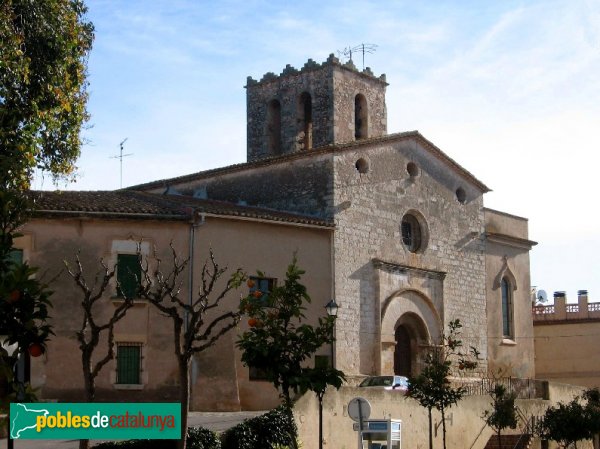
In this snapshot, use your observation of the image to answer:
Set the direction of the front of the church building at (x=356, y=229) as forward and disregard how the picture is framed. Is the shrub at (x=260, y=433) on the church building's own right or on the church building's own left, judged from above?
on the church building's own right

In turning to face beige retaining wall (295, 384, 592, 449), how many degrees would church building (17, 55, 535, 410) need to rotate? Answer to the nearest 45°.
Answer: approximately 45° to its right

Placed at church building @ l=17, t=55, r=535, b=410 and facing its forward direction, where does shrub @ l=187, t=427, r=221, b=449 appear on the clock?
The shrub is roughly at 2 o'clock from the church building.

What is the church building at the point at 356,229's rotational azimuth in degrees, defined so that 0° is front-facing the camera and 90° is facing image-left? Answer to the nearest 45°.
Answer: approximately 315°
